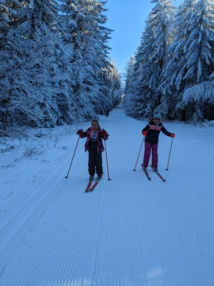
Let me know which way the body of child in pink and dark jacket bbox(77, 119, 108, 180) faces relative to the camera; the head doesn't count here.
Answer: toward the camera

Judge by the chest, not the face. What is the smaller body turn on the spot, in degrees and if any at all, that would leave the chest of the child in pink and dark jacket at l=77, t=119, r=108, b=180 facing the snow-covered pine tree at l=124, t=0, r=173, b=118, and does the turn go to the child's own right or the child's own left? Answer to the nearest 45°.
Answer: approximately 180°

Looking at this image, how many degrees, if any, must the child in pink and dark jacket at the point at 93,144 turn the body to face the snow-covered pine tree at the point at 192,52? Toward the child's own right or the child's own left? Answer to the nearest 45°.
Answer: approximately 135° to the child's own left

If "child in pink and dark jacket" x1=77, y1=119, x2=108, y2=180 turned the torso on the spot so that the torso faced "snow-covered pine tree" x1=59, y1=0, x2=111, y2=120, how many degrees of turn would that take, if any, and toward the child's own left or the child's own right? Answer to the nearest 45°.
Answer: approximately 180°
